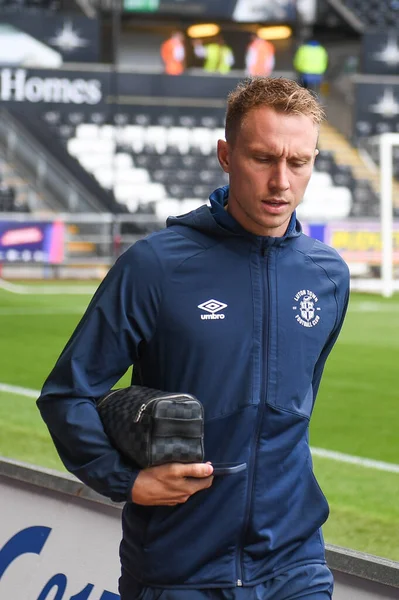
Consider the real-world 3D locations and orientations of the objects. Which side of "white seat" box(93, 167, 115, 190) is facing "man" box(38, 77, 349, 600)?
front

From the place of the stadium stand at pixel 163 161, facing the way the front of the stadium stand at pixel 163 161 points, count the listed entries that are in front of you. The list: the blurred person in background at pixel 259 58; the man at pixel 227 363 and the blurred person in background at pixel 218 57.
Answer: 1

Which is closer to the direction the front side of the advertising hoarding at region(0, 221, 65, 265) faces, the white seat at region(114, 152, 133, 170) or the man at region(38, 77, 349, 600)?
the man

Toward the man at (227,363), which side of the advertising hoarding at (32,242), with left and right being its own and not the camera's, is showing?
front

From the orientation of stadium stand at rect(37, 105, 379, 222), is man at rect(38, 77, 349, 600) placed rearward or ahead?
ahead

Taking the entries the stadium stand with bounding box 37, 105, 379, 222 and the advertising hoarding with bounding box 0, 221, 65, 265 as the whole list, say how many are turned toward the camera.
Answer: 2

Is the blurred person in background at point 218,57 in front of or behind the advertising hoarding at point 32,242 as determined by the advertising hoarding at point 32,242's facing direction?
behind

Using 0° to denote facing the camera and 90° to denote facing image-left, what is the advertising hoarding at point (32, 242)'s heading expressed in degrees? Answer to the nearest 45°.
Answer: approximately 0°
